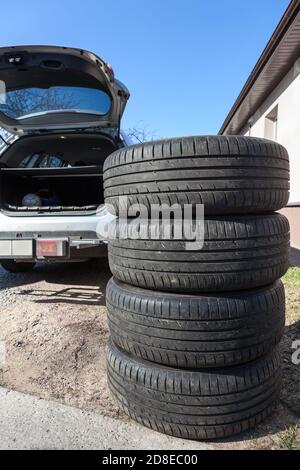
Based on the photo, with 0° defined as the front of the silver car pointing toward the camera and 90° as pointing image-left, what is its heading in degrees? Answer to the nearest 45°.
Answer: approximately 180°

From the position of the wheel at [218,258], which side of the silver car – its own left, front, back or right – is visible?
back

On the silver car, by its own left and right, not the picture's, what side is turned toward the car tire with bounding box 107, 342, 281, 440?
back

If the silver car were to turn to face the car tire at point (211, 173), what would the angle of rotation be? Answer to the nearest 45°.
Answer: approximately 180°

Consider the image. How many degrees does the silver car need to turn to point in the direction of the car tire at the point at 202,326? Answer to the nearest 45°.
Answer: approximately 180°
